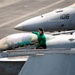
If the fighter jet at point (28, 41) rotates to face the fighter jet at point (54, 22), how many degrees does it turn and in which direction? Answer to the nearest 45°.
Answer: approximately 135° to its right

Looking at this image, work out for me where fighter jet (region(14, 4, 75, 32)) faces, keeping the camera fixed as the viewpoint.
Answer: facing to the left of the viewer

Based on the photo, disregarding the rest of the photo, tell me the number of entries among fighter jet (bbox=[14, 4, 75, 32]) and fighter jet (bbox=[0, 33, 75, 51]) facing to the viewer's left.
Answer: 2

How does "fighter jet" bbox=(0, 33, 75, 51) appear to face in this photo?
to the viewer's left
